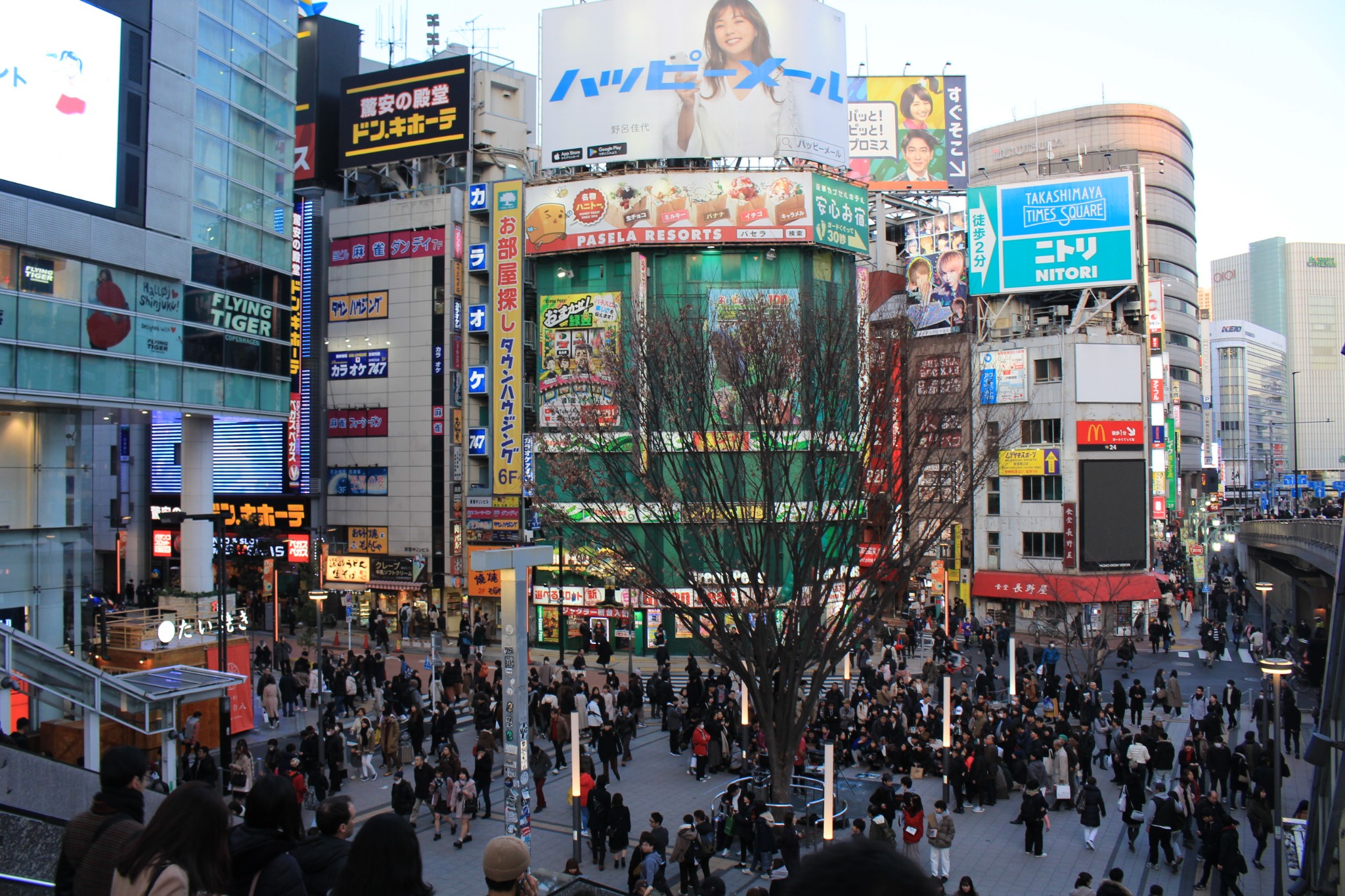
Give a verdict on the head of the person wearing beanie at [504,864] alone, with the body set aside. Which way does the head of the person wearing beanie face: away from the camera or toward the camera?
away from the camera

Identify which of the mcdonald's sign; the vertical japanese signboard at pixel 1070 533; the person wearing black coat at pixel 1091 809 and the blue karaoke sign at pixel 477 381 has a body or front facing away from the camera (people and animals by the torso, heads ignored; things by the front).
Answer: the person wearing black coat

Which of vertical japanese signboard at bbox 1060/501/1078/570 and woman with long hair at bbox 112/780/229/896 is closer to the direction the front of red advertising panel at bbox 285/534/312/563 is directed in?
the woman with long hair

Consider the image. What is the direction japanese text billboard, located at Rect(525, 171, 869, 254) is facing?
toward the camera

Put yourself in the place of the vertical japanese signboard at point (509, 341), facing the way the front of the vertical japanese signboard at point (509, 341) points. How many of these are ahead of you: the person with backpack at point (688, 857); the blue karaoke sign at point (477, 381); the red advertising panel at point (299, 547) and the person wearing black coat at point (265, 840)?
2

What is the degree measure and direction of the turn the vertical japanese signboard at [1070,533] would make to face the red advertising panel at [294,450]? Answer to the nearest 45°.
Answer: approximately 90° to its right

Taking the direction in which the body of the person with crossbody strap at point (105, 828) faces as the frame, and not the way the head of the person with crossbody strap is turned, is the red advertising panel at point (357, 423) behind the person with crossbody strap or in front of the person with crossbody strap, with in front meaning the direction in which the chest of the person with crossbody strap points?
in front

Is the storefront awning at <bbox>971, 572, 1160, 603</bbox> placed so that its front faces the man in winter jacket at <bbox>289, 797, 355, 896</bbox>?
yes

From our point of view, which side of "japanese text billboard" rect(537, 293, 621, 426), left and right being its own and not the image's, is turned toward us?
front

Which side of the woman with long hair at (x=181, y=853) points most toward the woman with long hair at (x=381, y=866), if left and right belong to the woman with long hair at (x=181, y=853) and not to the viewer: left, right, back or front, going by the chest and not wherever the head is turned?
right

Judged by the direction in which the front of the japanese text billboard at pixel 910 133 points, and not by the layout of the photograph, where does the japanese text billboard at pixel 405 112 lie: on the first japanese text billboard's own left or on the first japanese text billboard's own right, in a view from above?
on the first japanese text billboard's own right

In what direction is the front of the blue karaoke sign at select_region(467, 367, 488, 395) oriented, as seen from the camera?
facing the viewer

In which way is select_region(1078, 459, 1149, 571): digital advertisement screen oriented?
toward the camera

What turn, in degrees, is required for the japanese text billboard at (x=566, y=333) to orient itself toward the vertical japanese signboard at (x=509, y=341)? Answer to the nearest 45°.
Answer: approximately 135° to its right

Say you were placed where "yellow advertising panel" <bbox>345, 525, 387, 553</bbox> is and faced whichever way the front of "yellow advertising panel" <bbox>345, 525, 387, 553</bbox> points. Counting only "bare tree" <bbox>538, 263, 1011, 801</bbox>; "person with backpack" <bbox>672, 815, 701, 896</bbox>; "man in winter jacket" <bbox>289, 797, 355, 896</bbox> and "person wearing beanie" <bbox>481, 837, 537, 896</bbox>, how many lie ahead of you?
4

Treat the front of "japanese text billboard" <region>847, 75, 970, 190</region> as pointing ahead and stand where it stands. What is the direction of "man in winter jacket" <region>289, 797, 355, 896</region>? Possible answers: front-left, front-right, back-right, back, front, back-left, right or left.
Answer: front

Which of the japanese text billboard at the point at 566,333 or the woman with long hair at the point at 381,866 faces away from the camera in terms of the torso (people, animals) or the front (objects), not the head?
the woman with long hair
